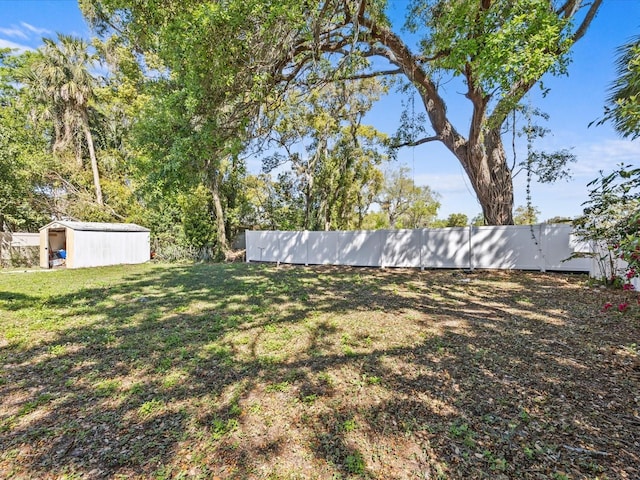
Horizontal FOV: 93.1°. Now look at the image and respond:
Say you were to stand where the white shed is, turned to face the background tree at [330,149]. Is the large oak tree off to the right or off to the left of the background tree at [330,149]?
right

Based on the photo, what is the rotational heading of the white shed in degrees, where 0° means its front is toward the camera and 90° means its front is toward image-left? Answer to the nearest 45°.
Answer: approximately 45°
